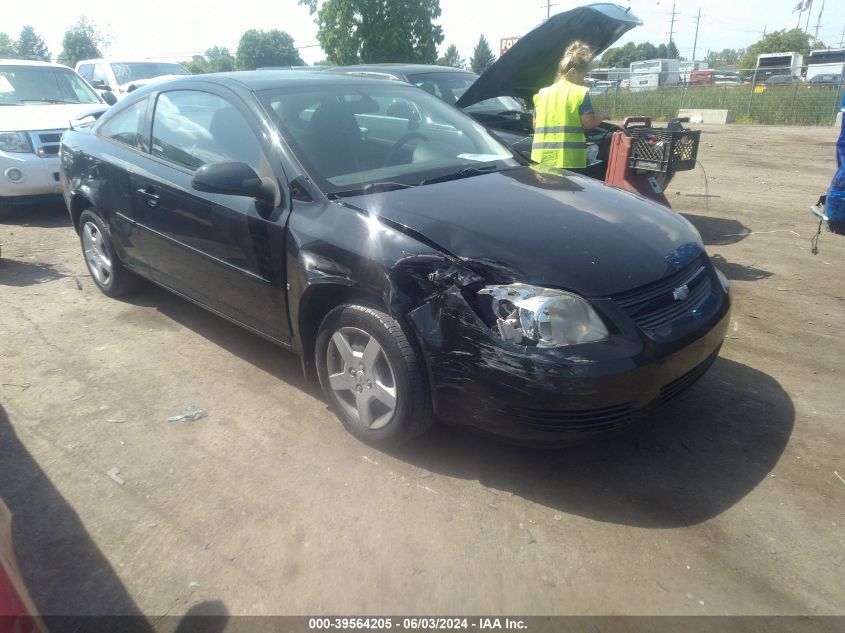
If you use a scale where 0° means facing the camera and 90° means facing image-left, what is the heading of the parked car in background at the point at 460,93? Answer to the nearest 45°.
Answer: approximately 315°

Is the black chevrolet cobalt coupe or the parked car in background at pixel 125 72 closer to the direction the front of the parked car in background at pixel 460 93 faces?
the black chevrolet cobalt coupe

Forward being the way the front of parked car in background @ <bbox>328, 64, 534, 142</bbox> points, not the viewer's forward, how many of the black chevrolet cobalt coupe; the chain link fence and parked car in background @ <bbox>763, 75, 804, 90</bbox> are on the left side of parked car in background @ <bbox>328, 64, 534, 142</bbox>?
2

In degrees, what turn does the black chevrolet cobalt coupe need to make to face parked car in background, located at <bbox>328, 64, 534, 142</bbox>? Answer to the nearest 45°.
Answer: approximately 135° to its left

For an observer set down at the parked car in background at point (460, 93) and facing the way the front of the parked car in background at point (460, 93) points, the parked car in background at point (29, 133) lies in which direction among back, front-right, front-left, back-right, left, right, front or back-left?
back-right

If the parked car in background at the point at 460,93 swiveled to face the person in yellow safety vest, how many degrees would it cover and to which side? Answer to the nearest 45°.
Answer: approximately 45° to its right

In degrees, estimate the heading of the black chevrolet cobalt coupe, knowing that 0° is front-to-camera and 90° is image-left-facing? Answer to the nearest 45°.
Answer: approximately 315°
